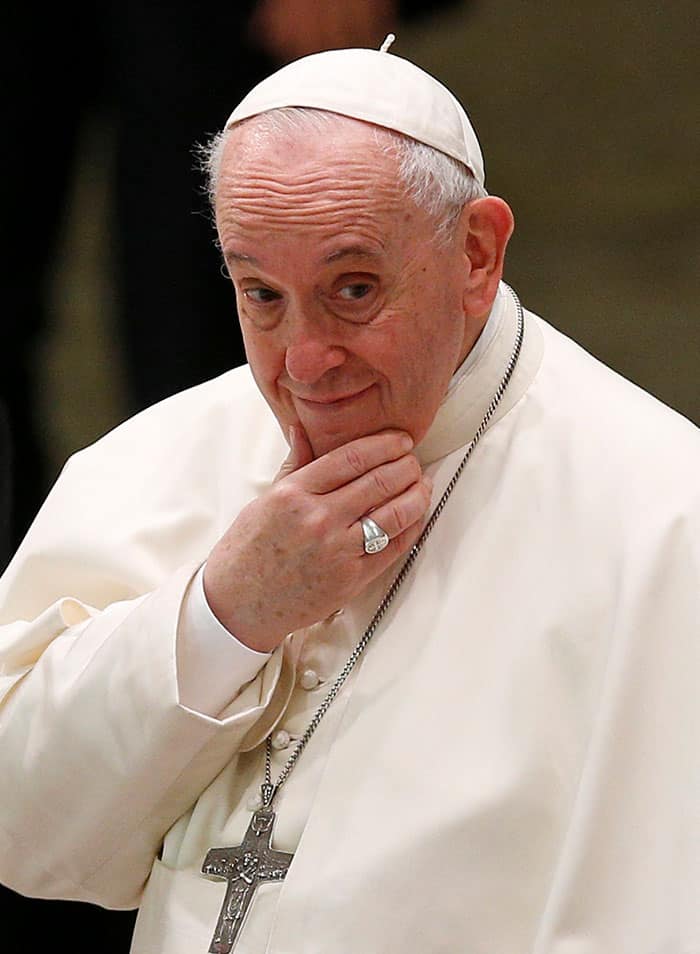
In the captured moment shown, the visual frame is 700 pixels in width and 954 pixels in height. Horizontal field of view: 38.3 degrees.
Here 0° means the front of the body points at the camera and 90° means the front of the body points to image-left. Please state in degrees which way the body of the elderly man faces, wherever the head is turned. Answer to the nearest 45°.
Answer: approximately 45°
